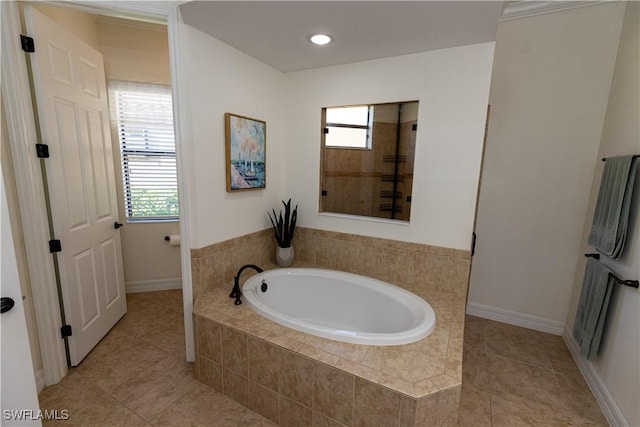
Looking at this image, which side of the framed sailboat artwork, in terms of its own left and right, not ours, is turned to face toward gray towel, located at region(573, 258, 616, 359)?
front

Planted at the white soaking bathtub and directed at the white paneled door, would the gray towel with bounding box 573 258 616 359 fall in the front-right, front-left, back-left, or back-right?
back-left

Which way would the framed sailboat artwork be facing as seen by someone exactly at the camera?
facing the viewer and to the right of the viewer

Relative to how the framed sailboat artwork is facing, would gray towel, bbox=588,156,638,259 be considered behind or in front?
in front

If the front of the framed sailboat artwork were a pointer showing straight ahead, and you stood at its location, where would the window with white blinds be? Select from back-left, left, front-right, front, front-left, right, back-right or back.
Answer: back

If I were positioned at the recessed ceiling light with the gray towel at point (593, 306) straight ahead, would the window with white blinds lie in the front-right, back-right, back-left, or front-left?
back-left

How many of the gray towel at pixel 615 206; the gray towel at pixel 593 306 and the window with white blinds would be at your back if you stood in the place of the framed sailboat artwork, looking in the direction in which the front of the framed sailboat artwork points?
1
